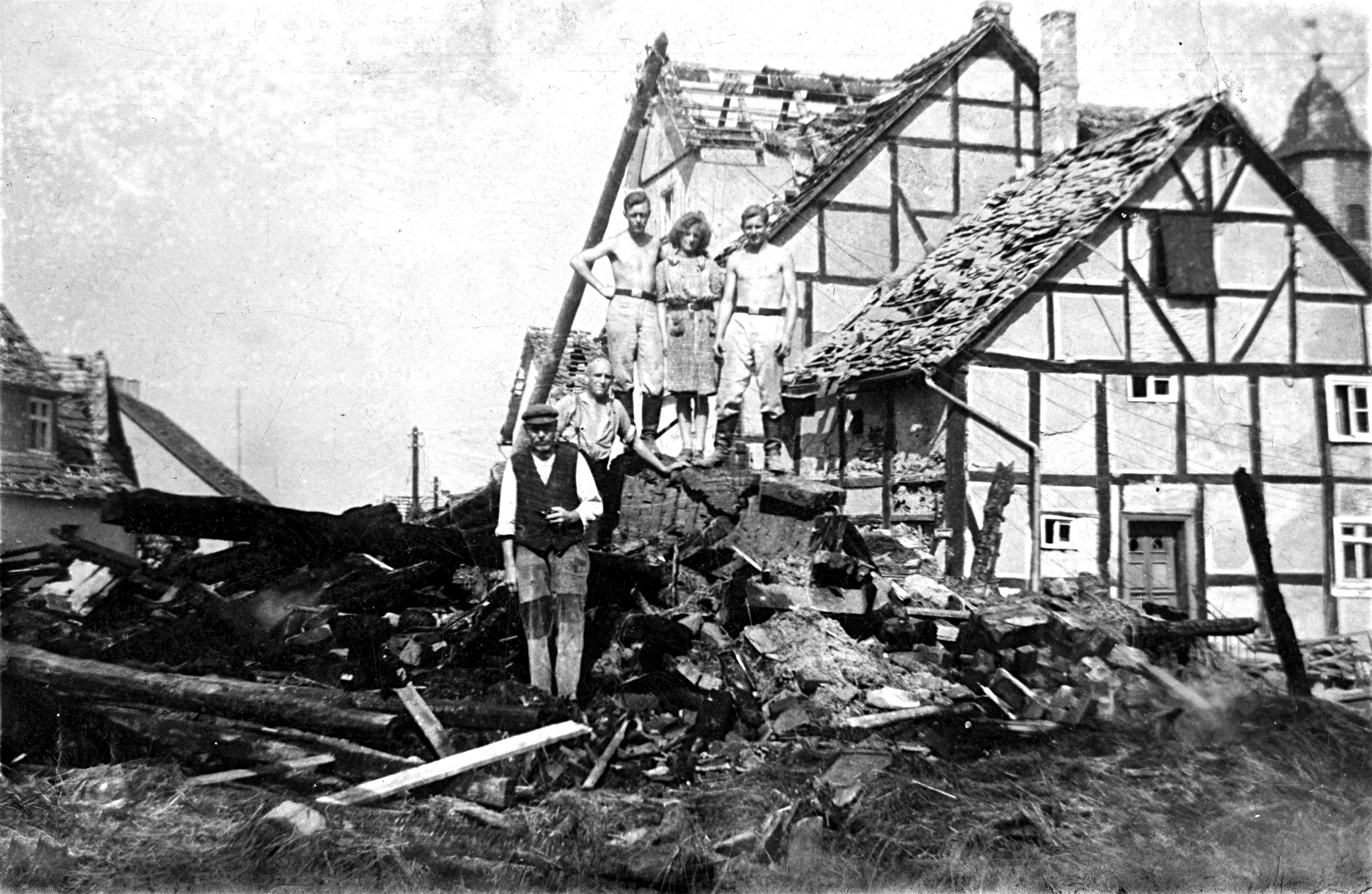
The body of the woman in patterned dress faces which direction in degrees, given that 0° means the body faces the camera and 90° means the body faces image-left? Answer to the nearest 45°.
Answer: approximately 0°

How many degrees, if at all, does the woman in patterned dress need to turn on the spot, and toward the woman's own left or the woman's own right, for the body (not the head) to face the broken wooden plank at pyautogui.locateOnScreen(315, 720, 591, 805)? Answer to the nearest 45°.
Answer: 0° — they already face it

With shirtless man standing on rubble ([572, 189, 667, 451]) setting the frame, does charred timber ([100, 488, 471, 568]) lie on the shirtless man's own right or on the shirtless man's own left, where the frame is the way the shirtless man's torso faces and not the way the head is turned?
on the shirtless man's own right

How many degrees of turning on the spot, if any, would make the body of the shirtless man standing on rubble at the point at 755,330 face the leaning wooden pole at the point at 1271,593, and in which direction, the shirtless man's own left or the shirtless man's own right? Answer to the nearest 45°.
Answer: approximately 90° to the shirtless man's own left

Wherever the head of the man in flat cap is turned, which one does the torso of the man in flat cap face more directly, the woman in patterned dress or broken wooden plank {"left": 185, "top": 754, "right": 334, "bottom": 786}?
the broken wooden plank

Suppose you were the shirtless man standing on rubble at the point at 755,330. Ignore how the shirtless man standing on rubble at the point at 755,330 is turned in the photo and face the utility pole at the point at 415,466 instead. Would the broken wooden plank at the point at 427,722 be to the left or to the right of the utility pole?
left

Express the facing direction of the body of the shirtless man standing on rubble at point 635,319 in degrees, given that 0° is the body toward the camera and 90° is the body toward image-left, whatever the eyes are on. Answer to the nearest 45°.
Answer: approximately 0°

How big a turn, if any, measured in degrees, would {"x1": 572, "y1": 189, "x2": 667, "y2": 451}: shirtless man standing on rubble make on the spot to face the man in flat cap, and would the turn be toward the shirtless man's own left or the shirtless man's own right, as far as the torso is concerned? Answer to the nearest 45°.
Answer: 0° — they already face them

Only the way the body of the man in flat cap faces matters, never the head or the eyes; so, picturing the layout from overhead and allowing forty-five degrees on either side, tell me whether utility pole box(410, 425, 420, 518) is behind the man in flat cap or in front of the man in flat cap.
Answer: behind

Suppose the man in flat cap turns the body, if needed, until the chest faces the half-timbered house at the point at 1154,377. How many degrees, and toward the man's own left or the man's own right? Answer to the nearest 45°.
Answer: approximately 135° to the man's own left
